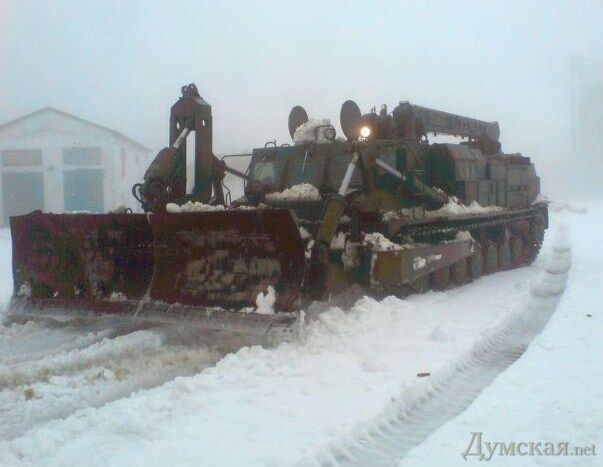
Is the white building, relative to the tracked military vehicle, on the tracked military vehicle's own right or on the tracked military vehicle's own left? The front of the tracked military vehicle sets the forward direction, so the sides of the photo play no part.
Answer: on the tracked military vehicle's own right

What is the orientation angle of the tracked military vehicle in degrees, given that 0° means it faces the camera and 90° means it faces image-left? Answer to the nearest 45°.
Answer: approximately 45°
